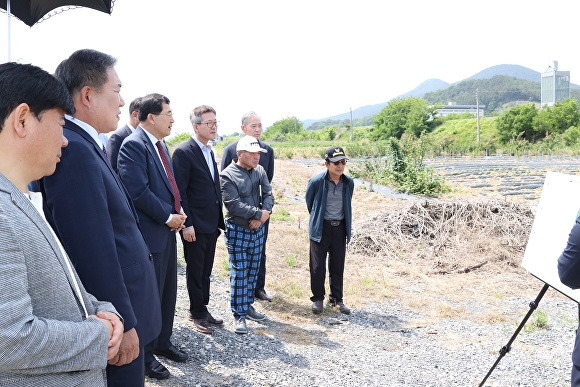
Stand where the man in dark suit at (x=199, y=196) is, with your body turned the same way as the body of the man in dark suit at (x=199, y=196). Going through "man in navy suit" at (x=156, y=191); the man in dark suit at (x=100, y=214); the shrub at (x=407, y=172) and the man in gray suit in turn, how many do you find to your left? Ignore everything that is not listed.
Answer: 1

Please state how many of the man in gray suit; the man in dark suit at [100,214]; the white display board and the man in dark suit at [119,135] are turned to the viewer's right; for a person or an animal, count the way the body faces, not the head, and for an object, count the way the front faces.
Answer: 3

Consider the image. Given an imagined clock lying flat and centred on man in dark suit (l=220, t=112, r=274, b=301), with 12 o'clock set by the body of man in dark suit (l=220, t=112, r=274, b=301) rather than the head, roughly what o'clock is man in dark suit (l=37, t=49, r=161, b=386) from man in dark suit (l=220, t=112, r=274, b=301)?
man in dark suit (l=37, t=49, r=161, b=386) is roughly at 2 o'clock from man in dark suit (l=220, t=112, r=274, b=301).

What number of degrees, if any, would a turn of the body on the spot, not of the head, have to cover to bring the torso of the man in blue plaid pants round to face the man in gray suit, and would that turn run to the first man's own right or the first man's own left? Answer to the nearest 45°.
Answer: approximately 45° to the first man's own right

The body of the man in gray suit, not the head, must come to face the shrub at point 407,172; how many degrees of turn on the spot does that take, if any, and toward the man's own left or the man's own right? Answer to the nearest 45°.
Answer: approximately 45° to the man's own left

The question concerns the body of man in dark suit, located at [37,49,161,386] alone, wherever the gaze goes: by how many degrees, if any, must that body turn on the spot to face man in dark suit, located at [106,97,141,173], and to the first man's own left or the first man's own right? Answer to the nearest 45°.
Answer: approximately 90° to the first man's own left

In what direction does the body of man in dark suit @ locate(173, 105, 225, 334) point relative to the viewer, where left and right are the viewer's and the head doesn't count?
facing the viewer and to the right of the viewer

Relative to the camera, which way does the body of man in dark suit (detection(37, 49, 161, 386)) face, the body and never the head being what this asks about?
to the viewer's right

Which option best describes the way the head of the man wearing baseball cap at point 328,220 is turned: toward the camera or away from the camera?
toward the camera

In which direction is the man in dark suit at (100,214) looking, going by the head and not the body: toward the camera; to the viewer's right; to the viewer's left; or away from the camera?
to the viewer's right

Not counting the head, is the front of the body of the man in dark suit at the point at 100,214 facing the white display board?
yes

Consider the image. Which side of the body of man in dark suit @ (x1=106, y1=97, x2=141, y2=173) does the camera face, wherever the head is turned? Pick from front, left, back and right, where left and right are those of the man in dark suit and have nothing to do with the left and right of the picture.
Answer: right

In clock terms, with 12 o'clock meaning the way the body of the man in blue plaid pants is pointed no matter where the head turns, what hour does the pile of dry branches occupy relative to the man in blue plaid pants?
The pile of dry branches is roughly at 9 o'clock from the man in blue plaid pants.

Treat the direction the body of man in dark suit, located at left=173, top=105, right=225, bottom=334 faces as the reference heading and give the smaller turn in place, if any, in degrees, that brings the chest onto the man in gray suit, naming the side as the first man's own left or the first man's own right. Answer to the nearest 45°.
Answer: approximately 45° to the first man's own right

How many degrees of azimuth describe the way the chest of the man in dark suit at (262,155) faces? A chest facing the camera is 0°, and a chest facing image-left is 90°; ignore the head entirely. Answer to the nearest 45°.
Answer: approximately 315°

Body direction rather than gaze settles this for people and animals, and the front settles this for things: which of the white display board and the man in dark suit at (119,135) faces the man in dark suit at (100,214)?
the white display board

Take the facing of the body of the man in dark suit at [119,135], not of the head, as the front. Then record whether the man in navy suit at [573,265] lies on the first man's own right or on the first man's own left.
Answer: on the first man's own right

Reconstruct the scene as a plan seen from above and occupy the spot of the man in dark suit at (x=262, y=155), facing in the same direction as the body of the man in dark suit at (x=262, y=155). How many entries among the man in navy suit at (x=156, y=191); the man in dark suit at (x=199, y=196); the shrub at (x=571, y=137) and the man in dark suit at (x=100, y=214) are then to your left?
1
